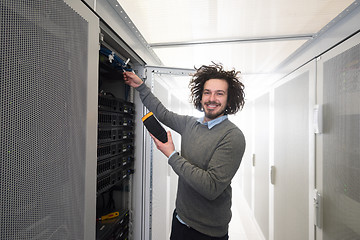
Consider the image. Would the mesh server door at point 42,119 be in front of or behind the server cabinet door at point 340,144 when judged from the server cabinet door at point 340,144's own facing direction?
in front

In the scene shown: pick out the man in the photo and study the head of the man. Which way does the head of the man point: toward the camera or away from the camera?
toward the camera

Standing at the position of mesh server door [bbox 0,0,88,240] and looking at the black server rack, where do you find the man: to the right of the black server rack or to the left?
right

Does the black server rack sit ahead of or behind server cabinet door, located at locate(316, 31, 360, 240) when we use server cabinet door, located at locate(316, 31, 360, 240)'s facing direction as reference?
ahead

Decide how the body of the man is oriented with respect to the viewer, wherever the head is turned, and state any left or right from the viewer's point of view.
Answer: facing the viewer and to the left of the viewer

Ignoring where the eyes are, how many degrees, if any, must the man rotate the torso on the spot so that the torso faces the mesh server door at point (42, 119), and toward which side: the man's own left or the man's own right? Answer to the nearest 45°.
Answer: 0° — they already face it
